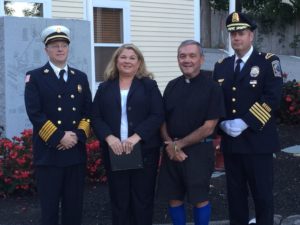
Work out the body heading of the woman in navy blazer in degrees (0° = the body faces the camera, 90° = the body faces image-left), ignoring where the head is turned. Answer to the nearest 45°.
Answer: approximately 0°

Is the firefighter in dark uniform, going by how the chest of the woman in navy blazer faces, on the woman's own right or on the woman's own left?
on the woman's own right

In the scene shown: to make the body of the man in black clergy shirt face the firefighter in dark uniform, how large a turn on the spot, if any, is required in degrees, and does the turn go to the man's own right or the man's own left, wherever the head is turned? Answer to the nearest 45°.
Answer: approximately 45° to the man's own right

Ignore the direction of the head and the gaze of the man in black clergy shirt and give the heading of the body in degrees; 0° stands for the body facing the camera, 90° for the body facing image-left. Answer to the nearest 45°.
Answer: approximately 45°

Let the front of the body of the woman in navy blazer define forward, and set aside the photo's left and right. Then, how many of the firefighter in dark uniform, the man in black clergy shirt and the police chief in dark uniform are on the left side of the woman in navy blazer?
2
